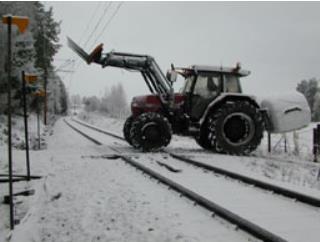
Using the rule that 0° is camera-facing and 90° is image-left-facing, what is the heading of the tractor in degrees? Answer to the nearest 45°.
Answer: approximately 90°
